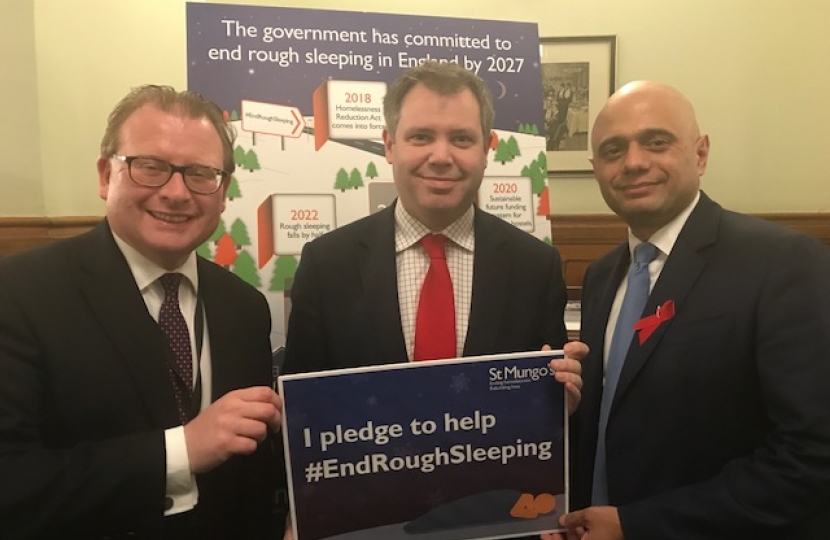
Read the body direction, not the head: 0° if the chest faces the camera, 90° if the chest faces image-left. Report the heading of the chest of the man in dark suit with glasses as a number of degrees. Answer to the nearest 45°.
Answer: approximately 315°

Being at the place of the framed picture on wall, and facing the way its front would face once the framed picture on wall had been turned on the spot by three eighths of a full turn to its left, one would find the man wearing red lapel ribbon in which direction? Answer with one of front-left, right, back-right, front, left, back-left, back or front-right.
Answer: back-right

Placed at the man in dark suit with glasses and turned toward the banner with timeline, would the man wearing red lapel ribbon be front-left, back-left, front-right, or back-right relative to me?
front-right

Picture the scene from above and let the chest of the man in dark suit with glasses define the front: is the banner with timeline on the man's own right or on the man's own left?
on the man's own left

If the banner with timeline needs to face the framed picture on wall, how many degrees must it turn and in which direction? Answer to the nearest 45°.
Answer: approximately 135° to its left

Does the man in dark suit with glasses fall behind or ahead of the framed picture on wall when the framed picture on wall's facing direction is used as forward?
ahead

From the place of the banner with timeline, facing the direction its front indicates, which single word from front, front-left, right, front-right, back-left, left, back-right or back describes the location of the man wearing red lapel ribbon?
front-left

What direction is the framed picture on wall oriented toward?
toward the camera

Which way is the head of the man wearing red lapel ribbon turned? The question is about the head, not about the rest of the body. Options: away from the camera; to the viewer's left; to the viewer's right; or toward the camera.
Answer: toward the camera

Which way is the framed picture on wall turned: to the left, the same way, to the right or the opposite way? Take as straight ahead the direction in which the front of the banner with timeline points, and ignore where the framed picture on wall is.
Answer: the same way

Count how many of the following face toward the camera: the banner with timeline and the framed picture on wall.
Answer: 2

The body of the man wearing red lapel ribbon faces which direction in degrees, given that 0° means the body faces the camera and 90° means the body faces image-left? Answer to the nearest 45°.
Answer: approximately 45°

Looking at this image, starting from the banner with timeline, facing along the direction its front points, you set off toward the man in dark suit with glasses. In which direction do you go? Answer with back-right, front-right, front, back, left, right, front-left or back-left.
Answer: front

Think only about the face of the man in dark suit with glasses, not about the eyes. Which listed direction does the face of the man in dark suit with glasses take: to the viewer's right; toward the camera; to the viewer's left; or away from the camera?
toward the camera
